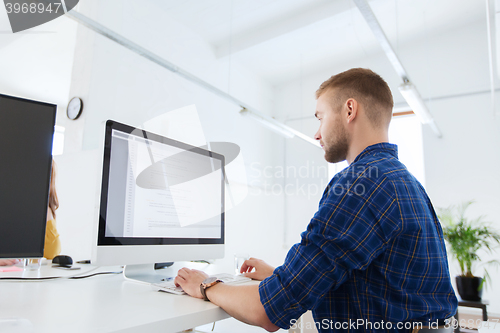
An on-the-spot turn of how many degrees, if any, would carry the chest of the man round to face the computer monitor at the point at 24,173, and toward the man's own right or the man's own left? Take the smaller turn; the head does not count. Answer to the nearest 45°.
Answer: approximately 90° to the man's own left

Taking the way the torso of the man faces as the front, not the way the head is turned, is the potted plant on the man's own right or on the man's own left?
on the man's own right

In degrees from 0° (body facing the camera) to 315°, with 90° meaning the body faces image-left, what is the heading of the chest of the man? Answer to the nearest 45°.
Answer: approximately 135°

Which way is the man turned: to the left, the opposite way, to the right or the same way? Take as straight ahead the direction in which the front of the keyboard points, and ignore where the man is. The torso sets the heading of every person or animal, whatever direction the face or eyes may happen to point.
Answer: the opposite way

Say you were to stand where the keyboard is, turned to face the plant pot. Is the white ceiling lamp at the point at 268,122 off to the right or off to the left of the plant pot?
left

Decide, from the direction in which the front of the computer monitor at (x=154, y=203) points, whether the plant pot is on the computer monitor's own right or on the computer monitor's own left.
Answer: on the computer monitor's own left

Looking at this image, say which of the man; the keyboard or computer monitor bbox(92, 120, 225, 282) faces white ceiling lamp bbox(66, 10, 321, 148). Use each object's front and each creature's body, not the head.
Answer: the man

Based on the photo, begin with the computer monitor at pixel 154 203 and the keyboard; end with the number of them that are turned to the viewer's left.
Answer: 0

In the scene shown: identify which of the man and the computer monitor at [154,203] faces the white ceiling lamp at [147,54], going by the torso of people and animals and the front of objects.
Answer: the man

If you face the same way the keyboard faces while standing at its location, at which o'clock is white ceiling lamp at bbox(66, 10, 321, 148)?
The white ceiling lamp is roughly at 7 o'clock from the keyboard.

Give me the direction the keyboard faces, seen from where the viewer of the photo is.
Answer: facing the viewer and to the right of the viewer

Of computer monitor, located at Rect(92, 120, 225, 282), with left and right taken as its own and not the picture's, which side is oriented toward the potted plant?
left

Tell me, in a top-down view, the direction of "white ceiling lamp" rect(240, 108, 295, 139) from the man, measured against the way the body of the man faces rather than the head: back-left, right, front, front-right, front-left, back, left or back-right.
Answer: front-right

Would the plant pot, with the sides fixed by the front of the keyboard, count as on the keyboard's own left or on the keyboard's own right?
on the keyboard's own left
